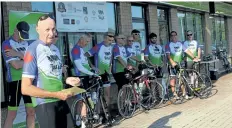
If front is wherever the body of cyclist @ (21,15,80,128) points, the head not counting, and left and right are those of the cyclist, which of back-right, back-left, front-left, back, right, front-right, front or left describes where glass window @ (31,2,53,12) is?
back-left

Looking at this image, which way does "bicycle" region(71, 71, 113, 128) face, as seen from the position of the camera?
facing the viewer and to the right of the viewer

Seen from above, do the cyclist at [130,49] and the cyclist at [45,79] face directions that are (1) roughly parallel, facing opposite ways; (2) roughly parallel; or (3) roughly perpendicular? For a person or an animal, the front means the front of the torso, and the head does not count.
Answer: roughly parallel

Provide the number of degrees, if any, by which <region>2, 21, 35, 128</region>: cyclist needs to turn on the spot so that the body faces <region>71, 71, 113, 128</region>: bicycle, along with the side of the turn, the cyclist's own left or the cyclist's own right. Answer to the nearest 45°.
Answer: approximately 45° to the cyclist's own left

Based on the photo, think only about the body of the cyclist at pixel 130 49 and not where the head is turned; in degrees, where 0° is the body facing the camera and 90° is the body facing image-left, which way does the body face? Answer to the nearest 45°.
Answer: approximately 315°

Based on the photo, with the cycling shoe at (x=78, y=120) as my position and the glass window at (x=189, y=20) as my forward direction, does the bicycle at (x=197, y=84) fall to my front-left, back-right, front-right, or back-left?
front-right

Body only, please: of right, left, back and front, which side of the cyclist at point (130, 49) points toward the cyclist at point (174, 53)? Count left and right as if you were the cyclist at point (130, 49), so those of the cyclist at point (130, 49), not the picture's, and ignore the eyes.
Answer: left

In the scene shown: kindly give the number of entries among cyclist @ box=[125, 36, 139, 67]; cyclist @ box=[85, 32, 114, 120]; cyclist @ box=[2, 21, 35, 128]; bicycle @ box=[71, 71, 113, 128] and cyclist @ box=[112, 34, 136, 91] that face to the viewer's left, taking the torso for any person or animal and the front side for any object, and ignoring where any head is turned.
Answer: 0

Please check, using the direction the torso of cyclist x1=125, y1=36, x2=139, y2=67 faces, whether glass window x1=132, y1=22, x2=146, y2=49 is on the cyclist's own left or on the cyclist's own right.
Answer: on the cyclist's own left
